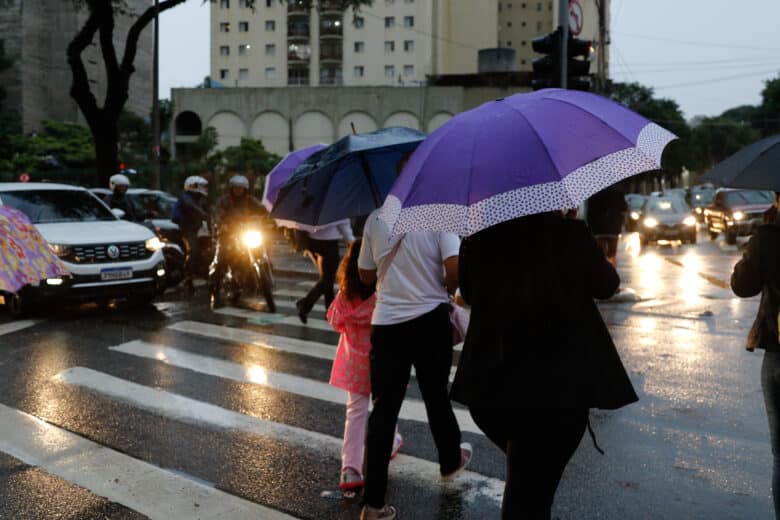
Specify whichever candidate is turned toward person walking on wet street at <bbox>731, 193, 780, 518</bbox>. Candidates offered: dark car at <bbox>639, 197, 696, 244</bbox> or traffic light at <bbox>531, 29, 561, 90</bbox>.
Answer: the dark car

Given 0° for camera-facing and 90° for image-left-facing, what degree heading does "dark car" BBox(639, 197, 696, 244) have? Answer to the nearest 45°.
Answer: approximately 0°

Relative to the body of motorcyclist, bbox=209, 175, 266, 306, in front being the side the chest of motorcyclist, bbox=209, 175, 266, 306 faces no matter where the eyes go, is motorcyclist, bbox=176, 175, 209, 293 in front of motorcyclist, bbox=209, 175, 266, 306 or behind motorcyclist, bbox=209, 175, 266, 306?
behind

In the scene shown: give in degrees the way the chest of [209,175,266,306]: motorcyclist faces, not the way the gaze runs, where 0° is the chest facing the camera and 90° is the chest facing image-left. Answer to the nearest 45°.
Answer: approximately 315°

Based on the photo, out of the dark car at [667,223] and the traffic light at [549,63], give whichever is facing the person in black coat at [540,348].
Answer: the dark car
